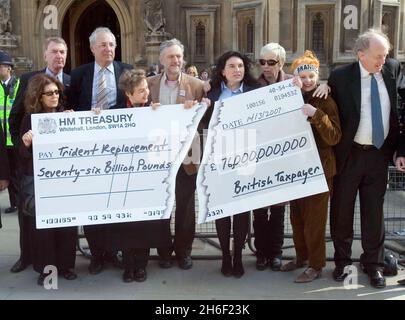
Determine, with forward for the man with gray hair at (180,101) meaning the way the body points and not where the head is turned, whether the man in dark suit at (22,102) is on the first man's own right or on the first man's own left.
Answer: on the first man's own right

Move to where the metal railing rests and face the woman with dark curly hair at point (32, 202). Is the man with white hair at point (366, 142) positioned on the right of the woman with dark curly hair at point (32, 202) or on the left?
left

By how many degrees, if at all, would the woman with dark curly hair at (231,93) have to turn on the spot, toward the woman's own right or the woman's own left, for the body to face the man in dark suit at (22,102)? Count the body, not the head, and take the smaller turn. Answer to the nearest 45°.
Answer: approximately 90° to the woman's own right

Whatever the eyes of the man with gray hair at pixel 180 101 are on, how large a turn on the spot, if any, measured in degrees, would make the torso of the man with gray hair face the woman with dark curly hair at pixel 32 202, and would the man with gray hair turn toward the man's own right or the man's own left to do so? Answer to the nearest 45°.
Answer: approximately 90° to the man's own right

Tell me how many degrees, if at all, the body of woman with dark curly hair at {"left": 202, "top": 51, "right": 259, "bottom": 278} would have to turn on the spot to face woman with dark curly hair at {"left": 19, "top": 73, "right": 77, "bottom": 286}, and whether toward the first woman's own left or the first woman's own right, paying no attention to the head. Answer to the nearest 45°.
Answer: approximately 90° to the first woman's own right

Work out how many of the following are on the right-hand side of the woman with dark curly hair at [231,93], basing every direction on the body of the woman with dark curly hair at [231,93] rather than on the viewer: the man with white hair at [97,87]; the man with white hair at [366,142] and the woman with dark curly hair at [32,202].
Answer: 2

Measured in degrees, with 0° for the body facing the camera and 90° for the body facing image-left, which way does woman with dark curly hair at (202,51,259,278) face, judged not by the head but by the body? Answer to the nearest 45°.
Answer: approximately 0°

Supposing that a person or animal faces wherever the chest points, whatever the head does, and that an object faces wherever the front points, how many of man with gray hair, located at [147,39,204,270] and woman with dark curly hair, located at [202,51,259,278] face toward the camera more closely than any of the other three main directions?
2
